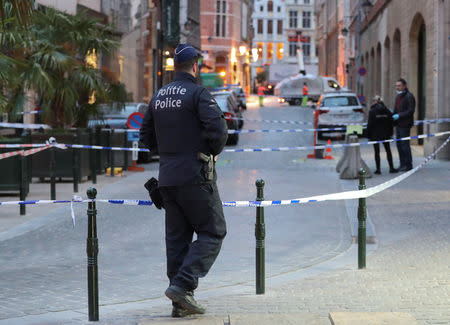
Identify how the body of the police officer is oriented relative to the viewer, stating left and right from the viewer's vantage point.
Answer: facing away from the viewer and to the right of the viewer

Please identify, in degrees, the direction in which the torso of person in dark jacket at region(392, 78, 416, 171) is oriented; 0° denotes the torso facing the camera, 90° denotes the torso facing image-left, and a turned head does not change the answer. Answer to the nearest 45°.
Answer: approximately 45°

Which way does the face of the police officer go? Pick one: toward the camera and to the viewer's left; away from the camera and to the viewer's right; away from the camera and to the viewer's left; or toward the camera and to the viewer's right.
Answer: away from the camera and to the viewer's right
